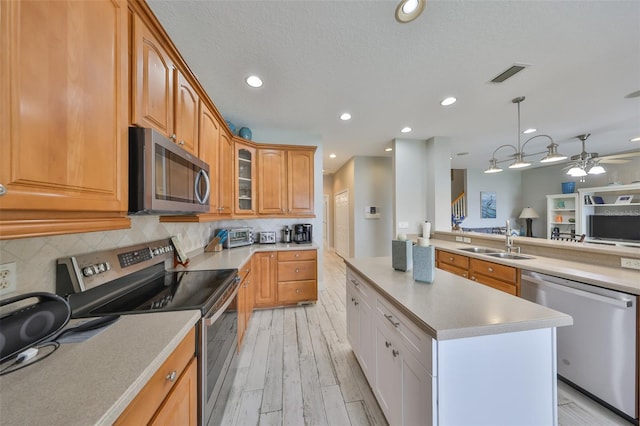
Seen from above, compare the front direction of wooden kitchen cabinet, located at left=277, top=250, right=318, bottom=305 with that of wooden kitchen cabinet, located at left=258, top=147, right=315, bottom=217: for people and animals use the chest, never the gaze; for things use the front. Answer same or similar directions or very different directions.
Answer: same or similar directions

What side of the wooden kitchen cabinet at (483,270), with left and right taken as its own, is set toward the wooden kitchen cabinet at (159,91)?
front

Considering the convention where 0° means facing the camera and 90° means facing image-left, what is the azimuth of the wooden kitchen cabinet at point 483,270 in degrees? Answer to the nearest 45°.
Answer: approximately 45°

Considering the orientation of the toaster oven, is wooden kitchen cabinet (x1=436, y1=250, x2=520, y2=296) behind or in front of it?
in front

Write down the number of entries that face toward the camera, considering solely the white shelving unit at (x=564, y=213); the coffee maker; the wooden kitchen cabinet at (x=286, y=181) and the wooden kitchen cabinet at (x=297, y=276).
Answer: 4

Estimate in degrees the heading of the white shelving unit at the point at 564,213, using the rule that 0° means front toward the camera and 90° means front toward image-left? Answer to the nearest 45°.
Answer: approximately 0°

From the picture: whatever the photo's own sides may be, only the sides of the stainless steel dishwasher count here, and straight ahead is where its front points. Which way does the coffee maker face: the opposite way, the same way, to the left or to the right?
to the left

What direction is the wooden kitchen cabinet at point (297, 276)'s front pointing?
toward the camera

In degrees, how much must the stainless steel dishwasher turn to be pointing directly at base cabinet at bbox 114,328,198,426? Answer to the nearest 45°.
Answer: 0° — it already faces it

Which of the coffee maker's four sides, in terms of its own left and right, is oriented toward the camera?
front

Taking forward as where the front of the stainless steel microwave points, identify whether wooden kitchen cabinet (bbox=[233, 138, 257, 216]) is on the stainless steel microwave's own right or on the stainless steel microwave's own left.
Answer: on the stainless steel microwave's own left
